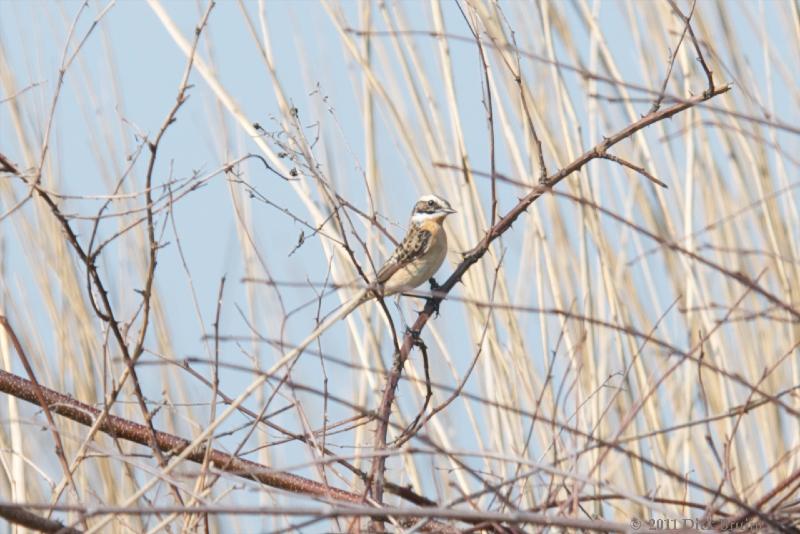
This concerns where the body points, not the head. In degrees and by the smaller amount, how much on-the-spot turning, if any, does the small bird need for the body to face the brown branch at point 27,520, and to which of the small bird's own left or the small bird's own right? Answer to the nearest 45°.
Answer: approximately 90° to the small bird's own right

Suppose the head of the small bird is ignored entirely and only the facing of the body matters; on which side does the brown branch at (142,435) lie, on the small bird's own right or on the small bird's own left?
on the small bird's own right

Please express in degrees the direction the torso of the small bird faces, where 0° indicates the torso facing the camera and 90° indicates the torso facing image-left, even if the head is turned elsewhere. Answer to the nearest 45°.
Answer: approximately 270°
